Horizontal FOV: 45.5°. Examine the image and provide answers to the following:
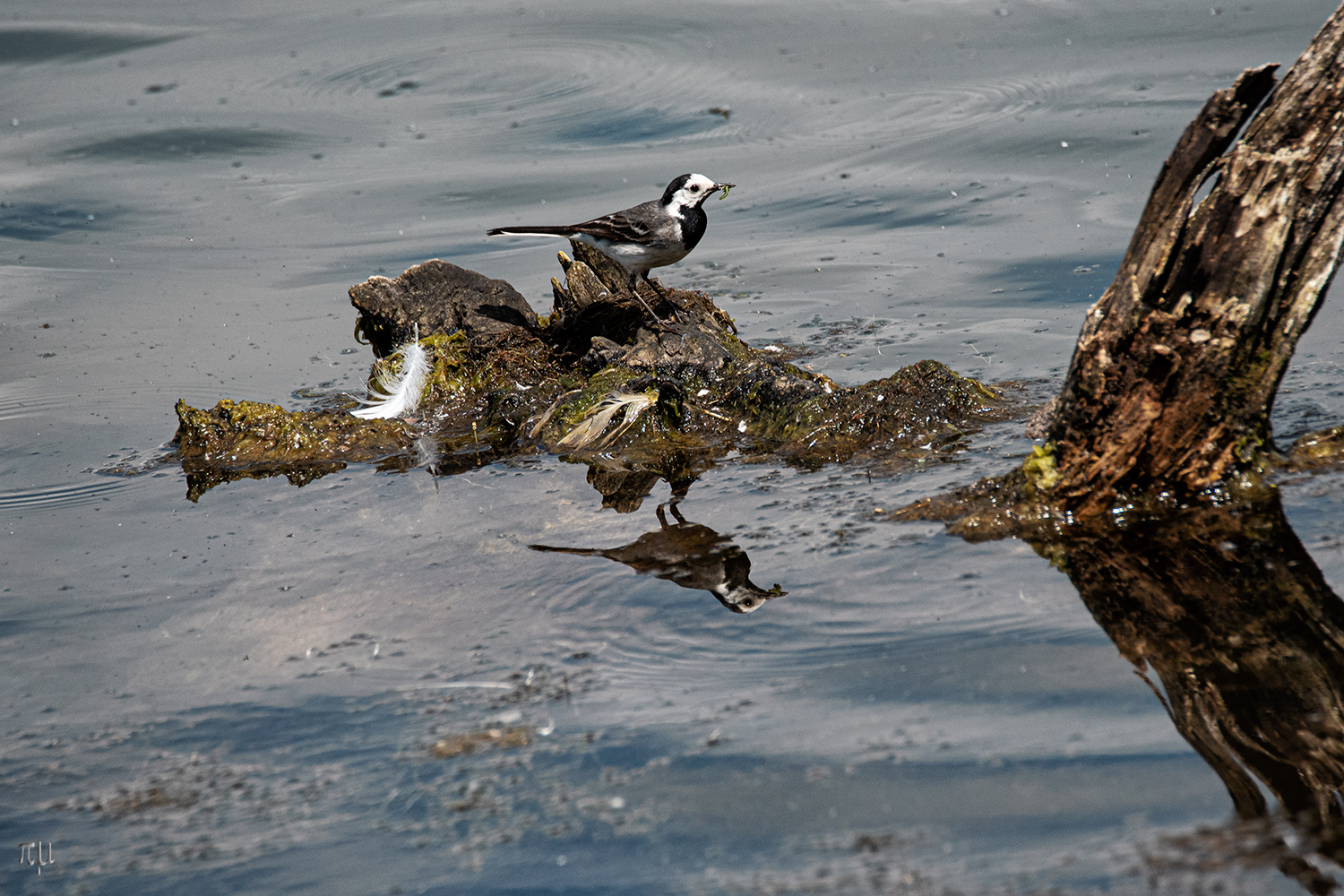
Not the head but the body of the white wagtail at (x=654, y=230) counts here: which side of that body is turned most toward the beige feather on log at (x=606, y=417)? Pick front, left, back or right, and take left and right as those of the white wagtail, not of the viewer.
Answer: right

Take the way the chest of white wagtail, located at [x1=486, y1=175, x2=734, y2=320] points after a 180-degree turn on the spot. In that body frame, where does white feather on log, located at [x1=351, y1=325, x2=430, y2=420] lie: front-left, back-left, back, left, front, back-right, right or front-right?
front

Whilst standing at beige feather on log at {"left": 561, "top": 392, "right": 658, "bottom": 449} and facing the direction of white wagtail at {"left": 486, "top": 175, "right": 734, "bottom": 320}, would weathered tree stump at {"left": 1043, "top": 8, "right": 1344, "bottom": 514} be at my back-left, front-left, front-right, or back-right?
back-right

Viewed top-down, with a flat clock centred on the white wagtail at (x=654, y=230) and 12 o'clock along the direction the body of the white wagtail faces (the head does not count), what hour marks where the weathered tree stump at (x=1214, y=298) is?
The weathered tree stump is roughly at 2 o'clock from the white wagtail.

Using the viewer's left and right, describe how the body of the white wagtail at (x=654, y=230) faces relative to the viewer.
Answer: facing to the right of the viewer
